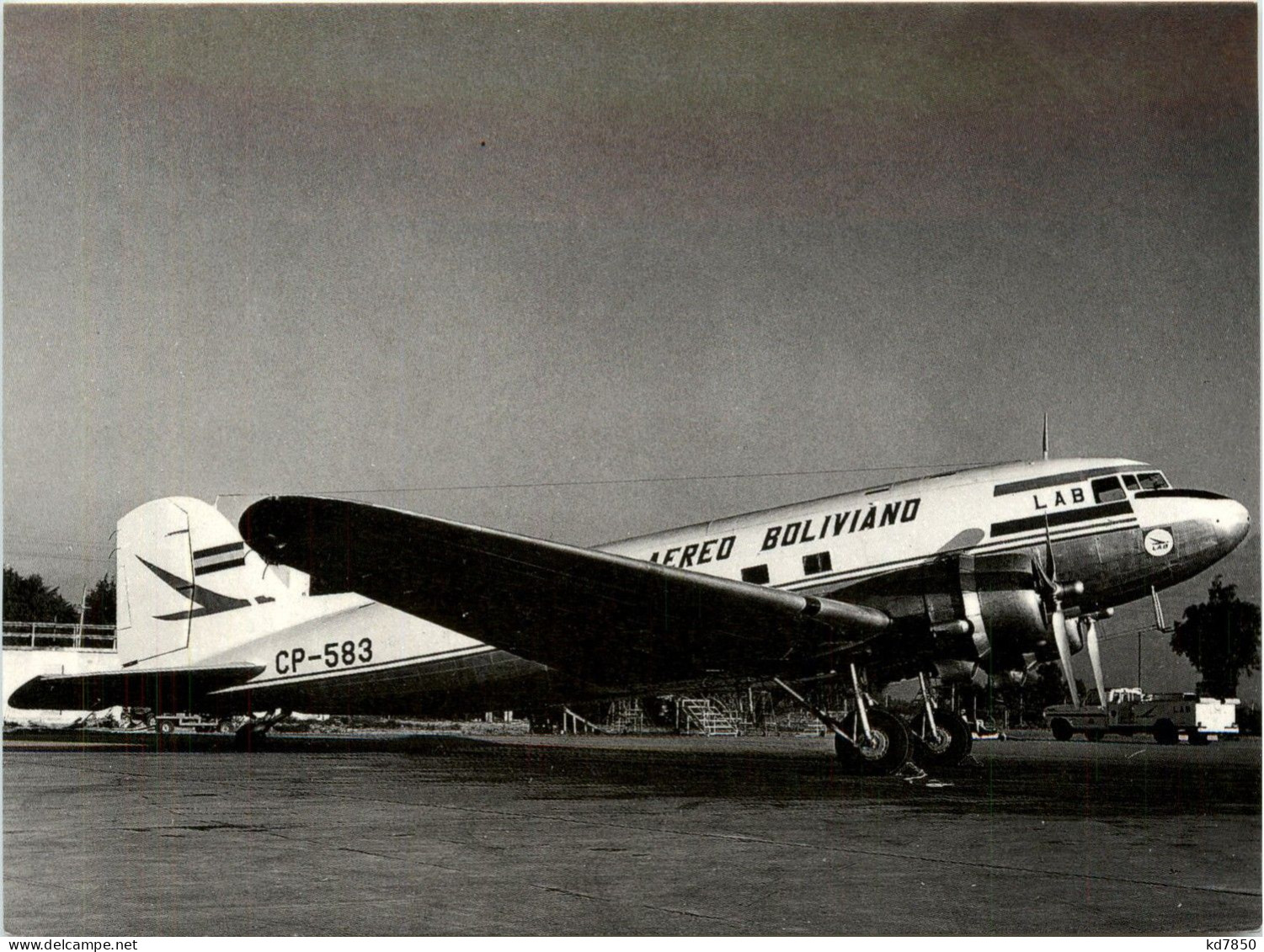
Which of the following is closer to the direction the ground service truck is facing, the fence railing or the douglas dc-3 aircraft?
the fence railing

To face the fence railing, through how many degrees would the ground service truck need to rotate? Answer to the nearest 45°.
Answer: approximately 45° to its left

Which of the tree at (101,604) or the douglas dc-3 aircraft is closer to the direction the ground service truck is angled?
the tree

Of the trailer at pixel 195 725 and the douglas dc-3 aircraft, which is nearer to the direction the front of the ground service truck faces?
the trailer

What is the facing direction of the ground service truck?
to the viewer's left

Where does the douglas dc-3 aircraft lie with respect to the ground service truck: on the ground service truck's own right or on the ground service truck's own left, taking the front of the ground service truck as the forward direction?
on the ground service truck's own left
